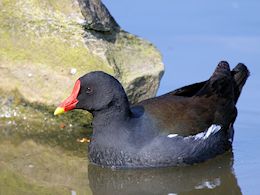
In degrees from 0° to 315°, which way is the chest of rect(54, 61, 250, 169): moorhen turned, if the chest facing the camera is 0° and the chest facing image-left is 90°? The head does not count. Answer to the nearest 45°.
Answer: approximately 90°

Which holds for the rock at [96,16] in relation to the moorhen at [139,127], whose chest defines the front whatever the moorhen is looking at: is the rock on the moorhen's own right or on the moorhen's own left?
on the moorhen's own right

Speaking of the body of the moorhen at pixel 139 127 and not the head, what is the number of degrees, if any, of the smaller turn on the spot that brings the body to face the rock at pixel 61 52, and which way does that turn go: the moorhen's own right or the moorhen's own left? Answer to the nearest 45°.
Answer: approximately 45° to the moorhen's own right
